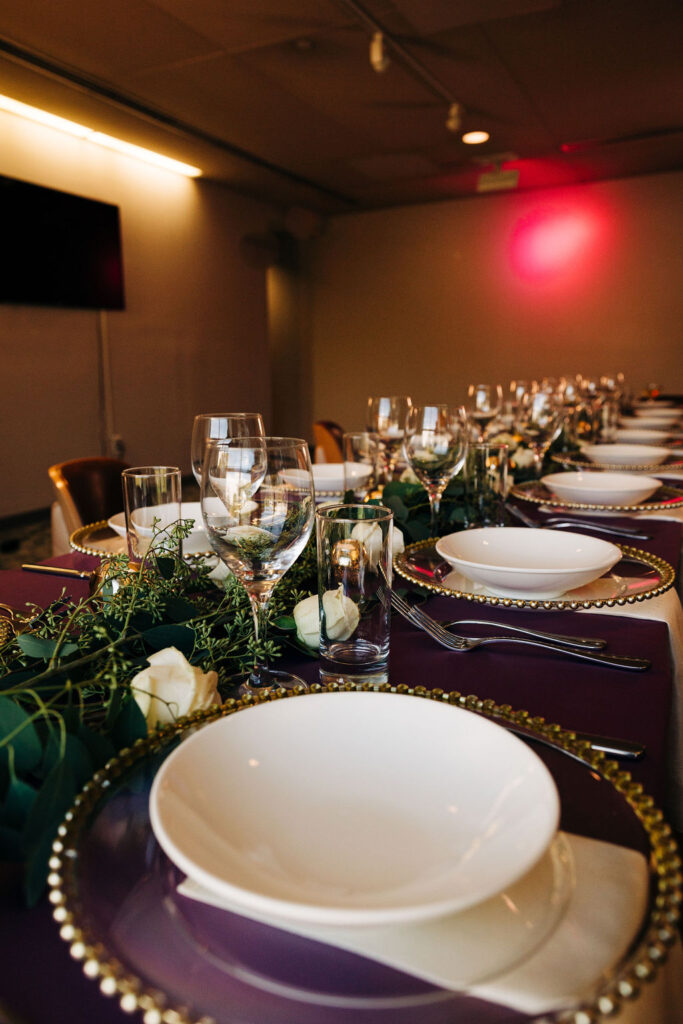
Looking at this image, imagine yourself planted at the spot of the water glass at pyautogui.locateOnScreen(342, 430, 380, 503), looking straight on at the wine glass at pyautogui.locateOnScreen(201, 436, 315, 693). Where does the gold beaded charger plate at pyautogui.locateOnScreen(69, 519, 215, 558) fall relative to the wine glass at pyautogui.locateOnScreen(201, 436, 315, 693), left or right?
right

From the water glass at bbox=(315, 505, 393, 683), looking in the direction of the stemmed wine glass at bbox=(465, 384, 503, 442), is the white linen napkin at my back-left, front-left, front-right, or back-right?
back-right

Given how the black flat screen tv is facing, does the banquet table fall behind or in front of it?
in front

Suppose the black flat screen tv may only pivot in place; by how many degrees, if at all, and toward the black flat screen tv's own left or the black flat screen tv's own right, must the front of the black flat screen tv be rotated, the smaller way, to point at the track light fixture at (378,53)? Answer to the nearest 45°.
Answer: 0° — it already faces it

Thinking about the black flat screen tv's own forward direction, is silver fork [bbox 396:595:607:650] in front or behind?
in front

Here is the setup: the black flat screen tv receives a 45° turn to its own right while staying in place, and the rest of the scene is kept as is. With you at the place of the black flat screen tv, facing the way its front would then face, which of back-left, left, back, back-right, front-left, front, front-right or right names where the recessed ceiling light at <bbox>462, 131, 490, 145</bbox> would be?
left

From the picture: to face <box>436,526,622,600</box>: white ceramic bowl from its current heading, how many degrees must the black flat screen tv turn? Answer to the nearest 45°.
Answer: approximately 45° to its right

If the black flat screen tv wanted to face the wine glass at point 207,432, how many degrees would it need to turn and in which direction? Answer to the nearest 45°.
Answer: approximately 45° to its right

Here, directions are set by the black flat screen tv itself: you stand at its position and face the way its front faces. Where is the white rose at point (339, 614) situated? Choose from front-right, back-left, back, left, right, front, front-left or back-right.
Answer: front-right

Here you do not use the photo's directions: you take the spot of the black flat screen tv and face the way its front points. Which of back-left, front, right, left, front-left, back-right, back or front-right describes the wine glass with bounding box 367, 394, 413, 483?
front-right

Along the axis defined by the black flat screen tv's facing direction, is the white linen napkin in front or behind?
in front

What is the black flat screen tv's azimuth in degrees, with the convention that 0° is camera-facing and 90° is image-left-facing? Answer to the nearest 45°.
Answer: approximately 315°

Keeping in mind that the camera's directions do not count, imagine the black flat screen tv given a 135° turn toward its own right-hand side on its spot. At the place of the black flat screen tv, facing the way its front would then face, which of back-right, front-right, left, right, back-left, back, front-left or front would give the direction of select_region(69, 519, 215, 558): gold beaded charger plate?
left
